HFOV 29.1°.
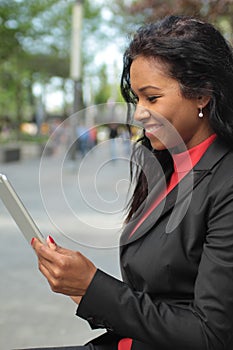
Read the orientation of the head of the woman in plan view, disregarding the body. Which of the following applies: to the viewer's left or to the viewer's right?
to the viewer's left

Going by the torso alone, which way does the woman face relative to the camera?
to the viewer's left
